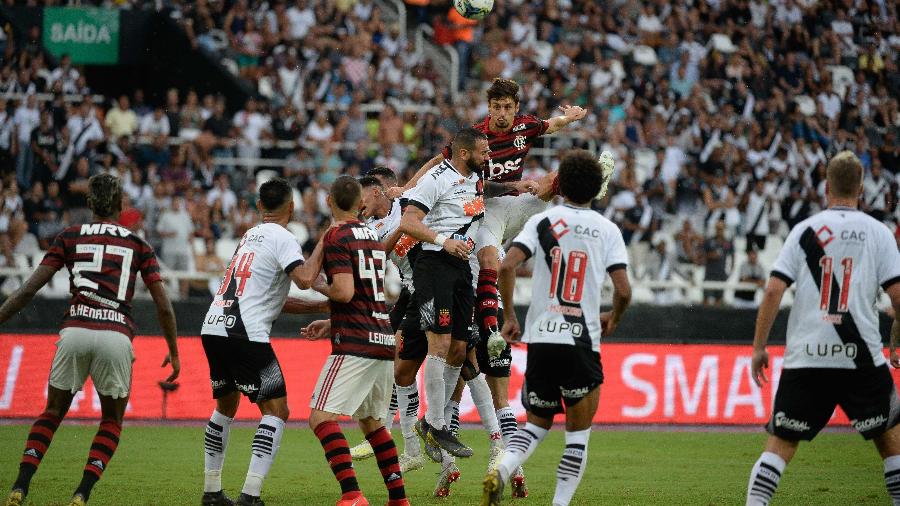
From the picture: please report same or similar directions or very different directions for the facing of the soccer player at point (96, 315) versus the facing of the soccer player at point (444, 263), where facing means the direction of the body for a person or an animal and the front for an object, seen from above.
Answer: very different directions

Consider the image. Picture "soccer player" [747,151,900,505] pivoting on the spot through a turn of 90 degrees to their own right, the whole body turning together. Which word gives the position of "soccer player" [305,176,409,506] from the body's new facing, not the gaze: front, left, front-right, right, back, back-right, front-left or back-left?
back

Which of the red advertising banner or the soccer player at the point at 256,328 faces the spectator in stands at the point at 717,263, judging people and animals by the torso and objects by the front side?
the soccer player

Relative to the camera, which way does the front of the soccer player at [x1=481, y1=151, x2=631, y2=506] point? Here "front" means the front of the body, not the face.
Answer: away from the camera

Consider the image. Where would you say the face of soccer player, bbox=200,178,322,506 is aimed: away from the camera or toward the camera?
away from the camera

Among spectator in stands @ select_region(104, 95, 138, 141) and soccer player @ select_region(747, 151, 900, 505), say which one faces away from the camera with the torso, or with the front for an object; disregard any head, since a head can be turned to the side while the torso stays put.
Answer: the soccer player

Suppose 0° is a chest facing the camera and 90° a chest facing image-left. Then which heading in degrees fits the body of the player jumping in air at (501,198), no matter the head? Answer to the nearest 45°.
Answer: approximately 0°

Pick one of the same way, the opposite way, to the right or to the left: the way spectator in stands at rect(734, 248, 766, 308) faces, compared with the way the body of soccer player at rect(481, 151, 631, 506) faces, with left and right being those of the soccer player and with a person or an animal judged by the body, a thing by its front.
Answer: the opposite way

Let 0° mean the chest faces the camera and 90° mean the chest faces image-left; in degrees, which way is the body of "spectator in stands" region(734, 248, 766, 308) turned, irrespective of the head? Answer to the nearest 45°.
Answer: approximately 0°

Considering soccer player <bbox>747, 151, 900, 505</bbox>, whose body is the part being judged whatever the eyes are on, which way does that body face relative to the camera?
away from the camera

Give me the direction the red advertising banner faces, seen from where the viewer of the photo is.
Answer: facing the viewer

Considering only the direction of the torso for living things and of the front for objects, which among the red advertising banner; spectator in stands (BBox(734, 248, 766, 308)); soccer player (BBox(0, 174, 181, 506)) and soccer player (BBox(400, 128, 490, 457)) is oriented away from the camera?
soccer player (BBox(0, 174, 181, 506))

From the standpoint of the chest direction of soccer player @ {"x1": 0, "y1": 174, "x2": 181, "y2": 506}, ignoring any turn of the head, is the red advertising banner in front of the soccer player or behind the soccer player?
in front

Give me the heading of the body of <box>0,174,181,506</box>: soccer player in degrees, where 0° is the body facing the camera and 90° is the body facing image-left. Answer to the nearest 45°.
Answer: approximately 180°

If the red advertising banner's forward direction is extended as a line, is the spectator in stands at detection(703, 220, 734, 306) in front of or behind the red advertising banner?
behind

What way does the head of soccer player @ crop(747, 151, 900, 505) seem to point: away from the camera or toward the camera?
away from the camera
